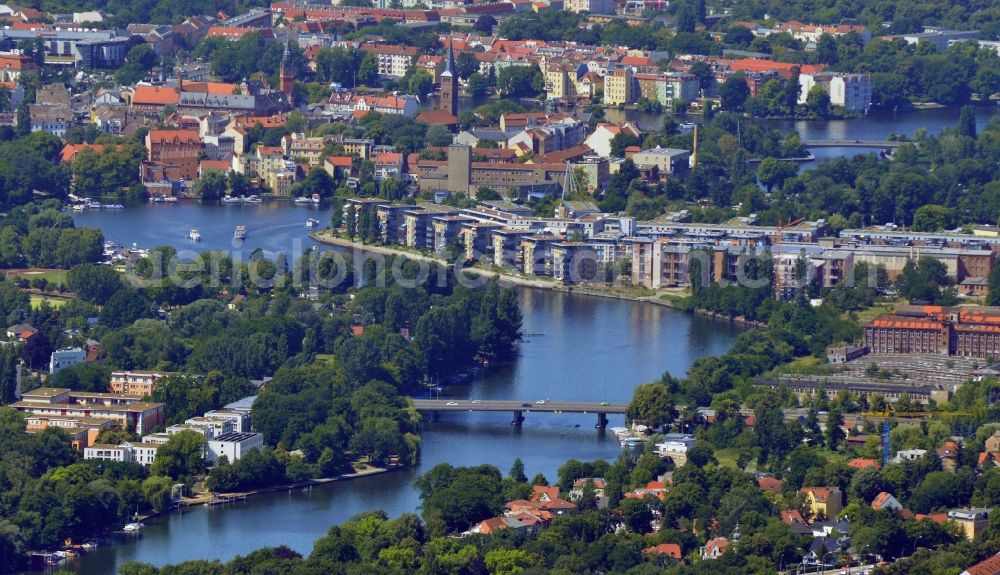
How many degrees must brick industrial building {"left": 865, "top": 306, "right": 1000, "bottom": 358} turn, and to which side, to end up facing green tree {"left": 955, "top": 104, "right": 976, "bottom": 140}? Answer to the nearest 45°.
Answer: approximately 180°

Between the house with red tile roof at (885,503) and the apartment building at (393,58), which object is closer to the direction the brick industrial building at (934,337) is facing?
the house with red tile roof

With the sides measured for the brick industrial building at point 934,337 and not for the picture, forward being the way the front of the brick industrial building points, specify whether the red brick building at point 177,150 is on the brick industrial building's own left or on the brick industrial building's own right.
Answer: on the brick industrial building's own right

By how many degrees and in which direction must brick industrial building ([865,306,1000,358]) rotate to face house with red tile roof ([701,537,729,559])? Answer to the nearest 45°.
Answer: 0° — it already faces it

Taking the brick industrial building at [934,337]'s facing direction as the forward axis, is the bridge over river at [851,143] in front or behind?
behind

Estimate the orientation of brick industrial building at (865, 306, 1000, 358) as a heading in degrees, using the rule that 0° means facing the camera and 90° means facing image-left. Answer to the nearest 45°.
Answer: approximately 0°

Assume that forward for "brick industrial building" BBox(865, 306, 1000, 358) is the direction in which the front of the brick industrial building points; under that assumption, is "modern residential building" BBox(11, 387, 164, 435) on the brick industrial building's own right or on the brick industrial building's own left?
on the brick industrial building's own right

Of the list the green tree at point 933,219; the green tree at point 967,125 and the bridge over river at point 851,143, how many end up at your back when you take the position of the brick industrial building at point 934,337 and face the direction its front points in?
3

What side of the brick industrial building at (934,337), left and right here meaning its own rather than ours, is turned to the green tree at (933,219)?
back

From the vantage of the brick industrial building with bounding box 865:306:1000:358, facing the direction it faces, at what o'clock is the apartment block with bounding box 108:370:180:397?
The apartment block is roughly at 2 o'clock from the brick industrial building.

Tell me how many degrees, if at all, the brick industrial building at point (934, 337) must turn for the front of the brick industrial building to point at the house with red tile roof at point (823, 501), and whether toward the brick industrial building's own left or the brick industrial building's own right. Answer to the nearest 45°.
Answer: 0° — it already faces it
